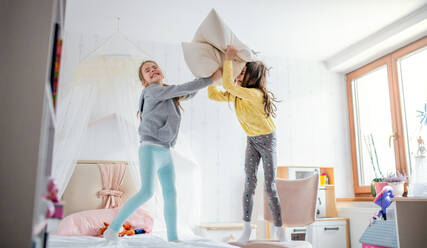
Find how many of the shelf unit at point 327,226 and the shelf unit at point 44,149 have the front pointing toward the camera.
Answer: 1

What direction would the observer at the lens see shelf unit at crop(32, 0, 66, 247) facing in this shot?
facing to the right of the viewer

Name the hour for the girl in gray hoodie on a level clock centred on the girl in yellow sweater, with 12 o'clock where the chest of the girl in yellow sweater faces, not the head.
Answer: The girl in gray hoodie is roughly at 12 o'clock from the girl in yellow sweater.

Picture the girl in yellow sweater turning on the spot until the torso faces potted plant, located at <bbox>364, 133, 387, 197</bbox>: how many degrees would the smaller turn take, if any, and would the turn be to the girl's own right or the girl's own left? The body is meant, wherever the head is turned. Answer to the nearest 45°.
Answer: approximately 180°

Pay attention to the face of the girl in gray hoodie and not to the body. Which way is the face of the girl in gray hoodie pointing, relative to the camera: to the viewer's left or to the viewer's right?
to the viewer's right
